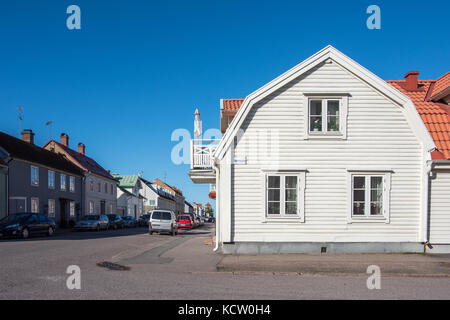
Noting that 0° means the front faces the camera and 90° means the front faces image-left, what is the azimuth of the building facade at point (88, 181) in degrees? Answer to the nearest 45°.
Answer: approximately 315°

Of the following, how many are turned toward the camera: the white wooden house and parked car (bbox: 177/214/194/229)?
1

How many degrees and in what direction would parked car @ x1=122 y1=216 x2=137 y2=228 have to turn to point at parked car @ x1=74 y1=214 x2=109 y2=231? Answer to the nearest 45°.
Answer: approximately 45° to its left

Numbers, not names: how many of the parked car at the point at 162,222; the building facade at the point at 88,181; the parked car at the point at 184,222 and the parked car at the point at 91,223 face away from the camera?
2

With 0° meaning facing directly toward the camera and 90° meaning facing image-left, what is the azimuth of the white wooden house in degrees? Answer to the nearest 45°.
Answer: approximately 0°

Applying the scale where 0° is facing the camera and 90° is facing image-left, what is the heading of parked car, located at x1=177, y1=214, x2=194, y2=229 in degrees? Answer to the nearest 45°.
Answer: approximately 180°

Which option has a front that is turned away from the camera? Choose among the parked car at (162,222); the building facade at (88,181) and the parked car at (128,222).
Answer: the parked car at (162,222)

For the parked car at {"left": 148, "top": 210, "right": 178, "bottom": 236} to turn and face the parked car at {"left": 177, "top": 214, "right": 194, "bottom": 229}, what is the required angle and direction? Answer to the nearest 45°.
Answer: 0° — it already faces it

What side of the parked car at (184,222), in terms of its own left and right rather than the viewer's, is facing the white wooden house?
back

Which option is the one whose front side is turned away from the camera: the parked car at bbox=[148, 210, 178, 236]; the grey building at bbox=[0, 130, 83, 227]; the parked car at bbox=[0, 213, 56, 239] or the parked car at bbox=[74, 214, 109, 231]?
the parked car at bbox=[148, 210, 178, 236]
